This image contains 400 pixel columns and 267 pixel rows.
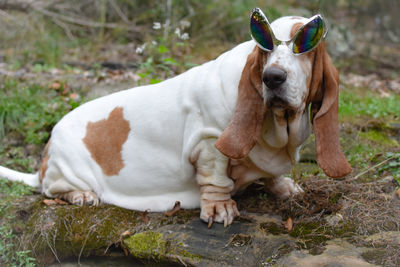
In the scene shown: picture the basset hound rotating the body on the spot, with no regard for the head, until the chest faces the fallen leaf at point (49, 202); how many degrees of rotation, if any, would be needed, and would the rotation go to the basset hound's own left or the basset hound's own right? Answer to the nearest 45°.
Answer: approximately 135° to the basset hound's own right

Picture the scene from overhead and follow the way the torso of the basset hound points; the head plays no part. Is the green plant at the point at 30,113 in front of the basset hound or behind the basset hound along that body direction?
behind

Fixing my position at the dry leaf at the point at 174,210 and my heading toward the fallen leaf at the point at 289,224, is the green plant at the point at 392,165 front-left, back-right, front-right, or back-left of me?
front-left

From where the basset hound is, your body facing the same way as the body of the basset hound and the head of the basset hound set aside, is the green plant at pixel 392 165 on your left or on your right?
on your left

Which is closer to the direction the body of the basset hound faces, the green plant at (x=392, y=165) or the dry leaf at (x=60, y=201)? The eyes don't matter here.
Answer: the green plant

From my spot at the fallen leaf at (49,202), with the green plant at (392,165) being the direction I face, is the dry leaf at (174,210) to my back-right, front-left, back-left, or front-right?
front-right

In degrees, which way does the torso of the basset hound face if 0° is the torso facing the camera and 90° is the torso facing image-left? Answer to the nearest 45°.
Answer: approximately 315°

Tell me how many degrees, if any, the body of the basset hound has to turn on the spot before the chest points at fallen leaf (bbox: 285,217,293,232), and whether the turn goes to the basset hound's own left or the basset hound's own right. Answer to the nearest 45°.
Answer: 0° — it already faces it

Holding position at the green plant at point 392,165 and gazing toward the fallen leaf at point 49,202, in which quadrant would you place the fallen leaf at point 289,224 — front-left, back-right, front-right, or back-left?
front-left
